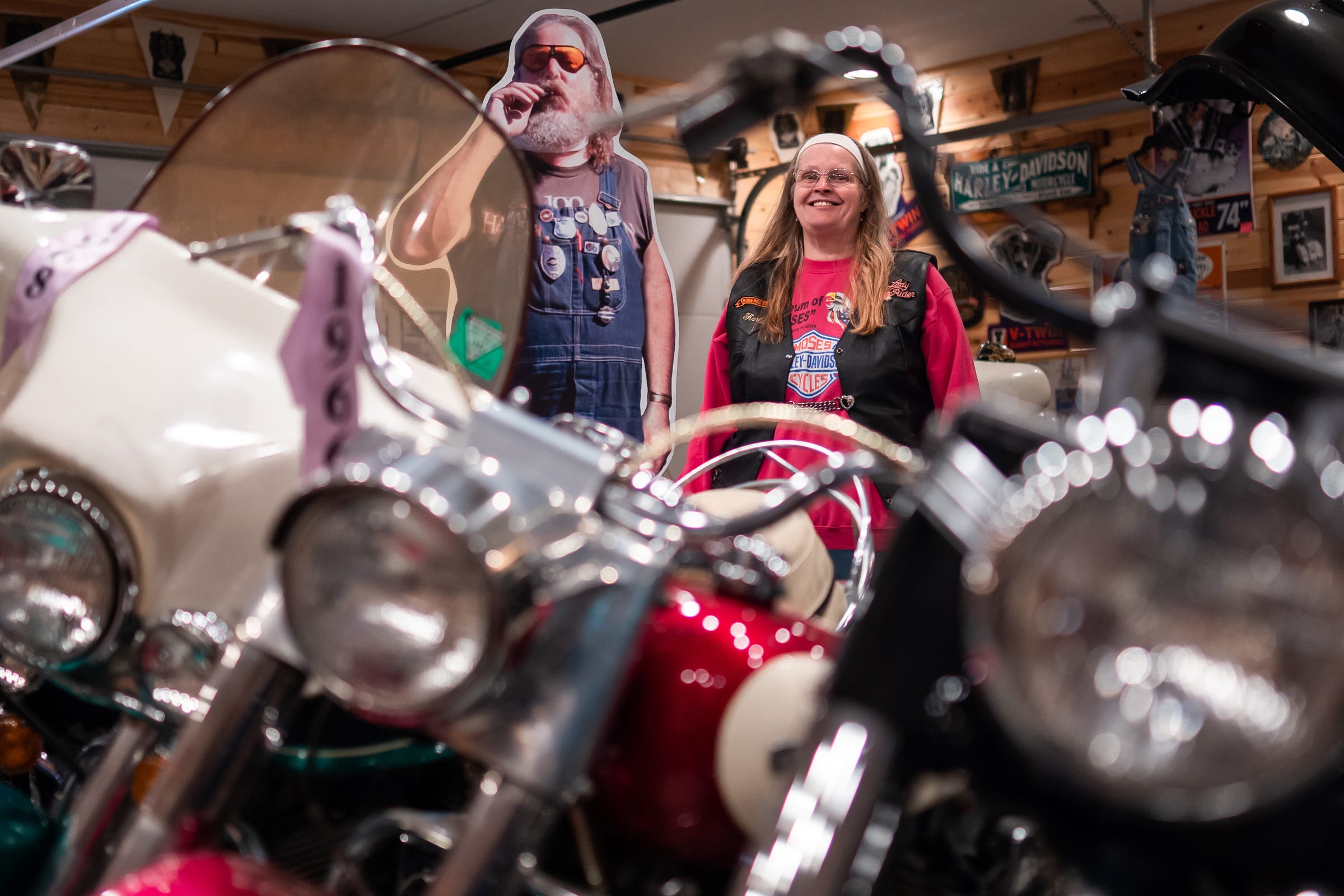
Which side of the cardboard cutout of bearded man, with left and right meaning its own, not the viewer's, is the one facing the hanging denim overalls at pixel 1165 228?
left

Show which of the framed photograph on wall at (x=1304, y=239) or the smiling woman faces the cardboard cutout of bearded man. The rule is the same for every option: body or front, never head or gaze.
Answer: the framed photograph on wall

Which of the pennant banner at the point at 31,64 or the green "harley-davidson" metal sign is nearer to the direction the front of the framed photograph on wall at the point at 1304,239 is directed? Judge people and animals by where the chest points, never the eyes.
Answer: the pennant banner

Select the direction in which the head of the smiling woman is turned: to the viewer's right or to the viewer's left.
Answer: to the viewer's right

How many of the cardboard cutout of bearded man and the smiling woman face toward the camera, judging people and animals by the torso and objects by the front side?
2

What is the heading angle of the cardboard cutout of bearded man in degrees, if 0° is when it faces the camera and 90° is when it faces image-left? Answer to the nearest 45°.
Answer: approximately 0°

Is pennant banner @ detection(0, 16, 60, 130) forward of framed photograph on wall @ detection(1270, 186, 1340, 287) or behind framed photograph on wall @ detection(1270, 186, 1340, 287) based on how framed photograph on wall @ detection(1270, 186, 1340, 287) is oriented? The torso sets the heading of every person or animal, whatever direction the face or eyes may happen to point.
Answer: forward

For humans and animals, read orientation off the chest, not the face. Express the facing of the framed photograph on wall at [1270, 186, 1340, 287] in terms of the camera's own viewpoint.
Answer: facing the viewer and to the left of the viewer

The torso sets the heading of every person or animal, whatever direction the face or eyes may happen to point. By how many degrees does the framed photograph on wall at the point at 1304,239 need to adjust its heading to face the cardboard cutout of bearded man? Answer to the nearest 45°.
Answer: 0° — it already faces it
